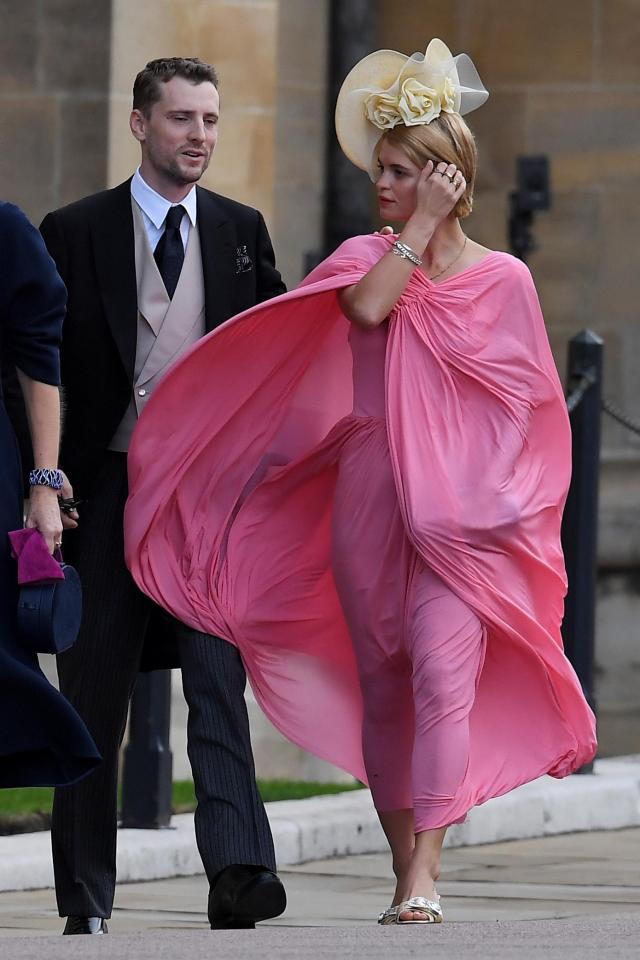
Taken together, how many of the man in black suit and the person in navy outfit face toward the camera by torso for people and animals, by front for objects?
2

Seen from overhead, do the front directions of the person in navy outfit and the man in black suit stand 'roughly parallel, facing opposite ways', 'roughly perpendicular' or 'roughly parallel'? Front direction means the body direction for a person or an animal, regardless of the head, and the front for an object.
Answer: roughly parallel

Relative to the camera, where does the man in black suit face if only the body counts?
toward the camera

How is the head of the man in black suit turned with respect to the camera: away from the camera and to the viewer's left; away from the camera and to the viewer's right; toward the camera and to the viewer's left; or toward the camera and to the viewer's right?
toward the camera and to the viewer's right

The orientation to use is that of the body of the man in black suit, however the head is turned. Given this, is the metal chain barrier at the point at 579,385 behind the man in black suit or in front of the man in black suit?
behind

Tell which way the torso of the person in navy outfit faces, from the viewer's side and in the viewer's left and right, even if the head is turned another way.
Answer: facing the viewer
